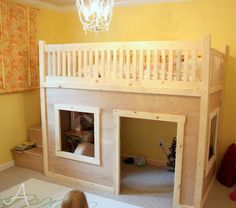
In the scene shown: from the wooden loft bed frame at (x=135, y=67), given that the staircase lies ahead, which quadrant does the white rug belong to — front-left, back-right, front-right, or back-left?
front-left

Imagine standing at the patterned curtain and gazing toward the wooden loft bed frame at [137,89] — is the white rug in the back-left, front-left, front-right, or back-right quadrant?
front-right

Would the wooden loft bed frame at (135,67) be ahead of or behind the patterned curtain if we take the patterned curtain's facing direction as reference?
ahead

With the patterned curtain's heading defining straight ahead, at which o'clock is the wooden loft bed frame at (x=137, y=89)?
The wooden loft bed frame is roughly at 12 o'clock from the patterned curtain.

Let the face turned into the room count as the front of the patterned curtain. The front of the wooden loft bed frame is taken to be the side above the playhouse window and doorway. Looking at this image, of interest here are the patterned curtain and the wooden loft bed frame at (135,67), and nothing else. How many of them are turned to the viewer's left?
0

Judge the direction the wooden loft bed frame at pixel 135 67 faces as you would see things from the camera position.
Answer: facing the viewer

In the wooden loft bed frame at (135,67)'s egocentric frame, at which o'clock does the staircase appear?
The staircase is roughly at 4 o'clock from the wooden loft bed frame.

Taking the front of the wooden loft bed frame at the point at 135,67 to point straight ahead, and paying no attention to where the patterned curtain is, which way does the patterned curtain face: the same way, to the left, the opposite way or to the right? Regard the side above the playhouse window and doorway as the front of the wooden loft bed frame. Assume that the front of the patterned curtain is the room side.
to the left
